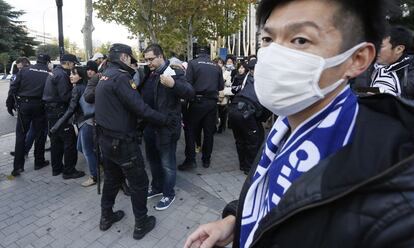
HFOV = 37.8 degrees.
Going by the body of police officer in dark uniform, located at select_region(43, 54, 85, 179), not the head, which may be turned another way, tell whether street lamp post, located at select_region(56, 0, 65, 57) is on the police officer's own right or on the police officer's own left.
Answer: on the police officer's own left

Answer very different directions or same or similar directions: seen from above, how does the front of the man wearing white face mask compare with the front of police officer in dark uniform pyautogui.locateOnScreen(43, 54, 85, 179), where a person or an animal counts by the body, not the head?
very different directions

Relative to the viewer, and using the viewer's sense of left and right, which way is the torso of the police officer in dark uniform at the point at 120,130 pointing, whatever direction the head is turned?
facing away from the viewer and to the right of the viewer

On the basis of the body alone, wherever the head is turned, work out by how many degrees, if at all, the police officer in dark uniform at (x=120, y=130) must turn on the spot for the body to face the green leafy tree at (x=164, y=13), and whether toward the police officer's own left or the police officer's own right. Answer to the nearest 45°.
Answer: approximately 45° to the police officer's own left

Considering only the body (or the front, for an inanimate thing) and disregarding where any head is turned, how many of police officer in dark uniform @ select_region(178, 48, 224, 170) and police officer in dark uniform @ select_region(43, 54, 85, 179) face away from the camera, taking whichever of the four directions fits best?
1

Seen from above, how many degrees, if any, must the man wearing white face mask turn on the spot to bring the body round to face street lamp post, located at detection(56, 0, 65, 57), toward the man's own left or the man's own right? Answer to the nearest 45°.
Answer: approximately 90° to the man's own right

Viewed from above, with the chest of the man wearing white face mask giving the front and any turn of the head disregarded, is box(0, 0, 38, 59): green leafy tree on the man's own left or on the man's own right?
on the man's own right

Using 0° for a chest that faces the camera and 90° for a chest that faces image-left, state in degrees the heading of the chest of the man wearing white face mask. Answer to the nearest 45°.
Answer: approximately 45°

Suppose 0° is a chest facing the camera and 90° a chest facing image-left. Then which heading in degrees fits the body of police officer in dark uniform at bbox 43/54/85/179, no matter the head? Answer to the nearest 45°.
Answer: approximately 270°
